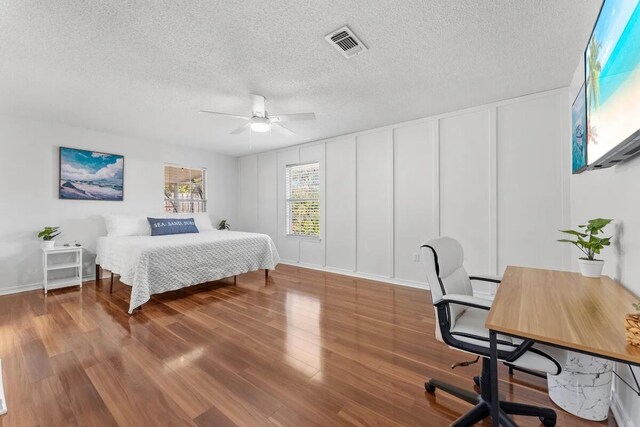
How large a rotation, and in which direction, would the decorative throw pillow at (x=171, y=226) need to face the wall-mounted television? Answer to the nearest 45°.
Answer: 0° — it already faces it

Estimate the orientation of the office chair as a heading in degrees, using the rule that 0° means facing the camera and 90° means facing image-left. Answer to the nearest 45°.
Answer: approximately 315°

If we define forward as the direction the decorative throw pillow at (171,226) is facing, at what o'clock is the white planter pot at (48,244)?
The white planter pot is roughly at 3 o'clock from the decorative throw pillow.

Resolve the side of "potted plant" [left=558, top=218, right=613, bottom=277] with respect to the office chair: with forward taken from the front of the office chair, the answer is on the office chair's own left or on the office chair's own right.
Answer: on the office chair's own left

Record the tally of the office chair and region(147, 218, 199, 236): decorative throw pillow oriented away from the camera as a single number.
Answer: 0

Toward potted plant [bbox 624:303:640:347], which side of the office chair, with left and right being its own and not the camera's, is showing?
front

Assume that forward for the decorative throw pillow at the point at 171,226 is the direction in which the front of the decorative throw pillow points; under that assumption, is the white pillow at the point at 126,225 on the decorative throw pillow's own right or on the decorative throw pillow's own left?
on the decorative throw pillow's own right

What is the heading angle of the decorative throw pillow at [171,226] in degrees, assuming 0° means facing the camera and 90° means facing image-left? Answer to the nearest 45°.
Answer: approximately 0°
